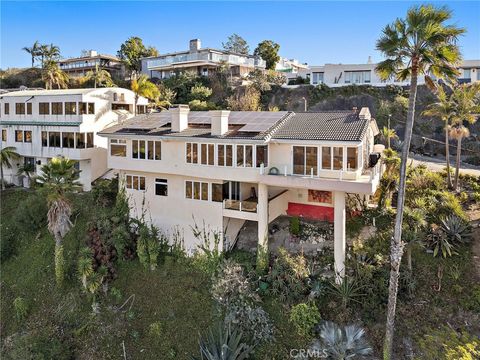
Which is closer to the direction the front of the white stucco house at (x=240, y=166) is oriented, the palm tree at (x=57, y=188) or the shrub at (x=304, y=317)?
the shrub

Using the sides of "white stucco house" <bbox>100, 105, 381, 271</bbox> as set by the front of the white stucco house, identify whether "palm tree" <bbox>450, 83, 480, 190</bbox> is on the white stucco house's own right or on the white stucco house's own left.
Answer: on the white stucco house's own left

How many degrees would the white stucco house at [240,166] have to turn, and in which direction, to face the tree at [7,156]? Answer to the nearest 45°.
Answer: approximately 135° to its right

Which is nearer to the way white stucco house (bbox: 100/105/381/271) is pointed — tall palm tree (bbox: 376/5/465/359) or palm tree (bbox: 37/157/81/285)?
the tall palm tree

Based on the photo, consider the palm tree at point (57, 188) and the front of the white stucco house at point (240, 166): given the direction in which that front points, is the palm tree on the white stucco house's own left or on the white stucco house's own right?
on the white stucco house's own right

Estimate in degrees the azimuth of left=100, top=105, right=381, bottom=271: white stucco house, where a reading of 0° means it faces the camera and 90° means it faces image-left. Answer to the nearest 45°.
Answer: approximately 0°

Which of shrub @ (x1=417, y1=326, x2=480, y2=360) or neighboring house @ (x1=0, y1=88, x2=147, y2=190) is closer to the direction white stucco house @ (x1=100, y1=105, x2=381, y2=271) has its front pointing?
the shrub
